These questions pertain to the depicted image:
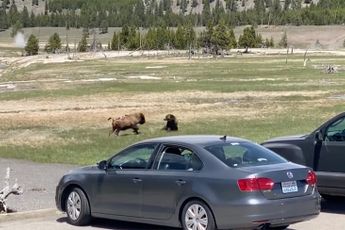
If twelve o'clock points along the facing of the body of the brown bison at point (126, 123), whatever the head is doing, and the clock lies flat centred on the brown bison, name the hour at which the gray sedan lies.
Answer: The gray sedan is roughly at 3 o'clock from the brown bison.

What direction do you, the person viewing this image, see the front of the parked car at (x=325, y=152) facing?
facing to the left of the viewer

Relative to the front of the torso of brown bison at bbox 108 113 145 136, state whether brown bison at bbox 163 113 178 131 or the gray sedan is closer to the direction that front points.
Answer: the brown bison

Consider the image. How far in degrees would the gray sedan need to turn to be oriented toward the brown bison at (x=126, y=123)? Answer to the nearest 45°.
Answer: approximately 45° to its right

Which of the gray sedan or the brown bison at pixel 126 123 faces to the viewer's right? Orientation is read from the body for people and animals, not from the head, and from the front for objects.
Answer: the brown bison

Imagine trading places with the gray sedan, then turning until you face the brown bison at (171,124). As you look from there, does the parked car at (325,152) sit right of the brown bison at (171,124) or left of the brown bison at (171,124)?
right

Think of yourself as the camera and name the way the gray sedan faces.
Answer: facing away from the viewer and to the left of the viewer

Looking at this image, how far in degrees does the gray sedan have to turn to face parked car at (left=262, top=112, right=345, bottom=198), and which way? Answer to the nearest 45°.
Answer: approximately 90° to its right

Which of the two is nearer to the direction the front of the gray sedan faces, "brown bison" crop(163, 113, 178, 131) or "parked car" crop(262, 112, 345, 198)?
the brown bison
